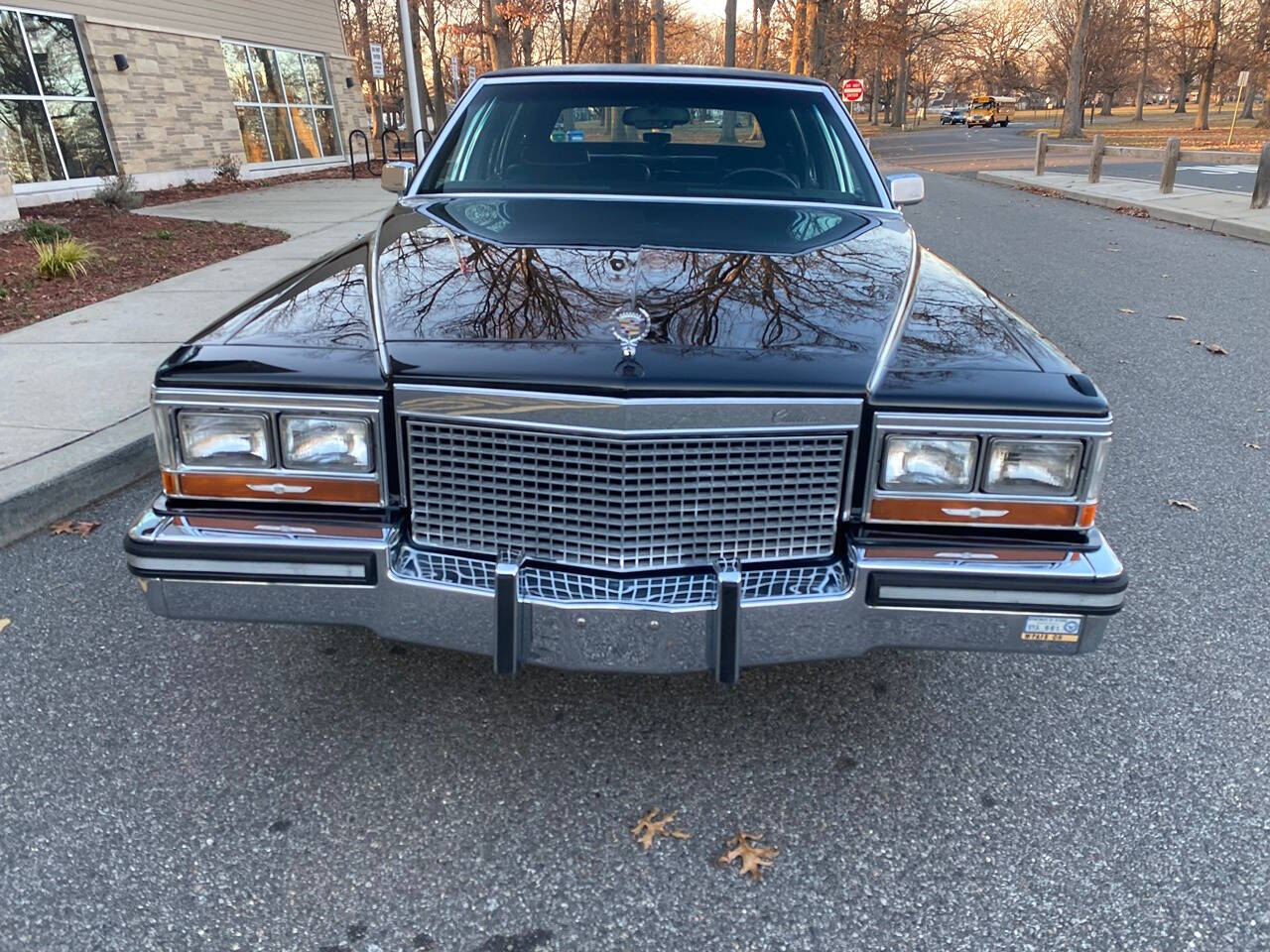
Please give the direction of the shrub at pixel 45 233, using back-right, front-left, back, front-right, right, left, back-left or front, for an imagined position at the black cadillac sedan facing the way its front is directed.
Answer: back-right

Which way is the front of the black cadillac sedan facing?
toward the camera

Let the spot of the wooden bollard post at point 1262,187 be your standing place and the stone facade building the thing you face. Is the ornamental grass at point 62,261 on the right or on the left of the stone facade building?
left

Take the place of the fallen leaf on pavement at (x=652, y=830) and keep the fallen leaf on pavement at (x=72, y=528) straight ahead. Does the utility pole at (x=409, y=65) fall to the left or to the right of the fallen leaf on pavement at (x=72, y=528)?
right

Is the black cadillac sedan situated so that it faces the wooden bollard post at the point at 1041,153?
no

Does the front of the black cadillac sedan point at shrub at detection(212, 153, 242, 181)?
no

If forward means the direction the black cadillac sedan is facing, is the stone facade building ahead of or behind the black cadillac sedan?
behind

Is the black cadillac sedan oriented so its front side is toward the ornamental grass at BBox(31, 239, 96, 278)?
no

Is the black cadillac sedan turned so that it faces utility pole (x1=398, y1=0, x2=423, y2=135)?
no

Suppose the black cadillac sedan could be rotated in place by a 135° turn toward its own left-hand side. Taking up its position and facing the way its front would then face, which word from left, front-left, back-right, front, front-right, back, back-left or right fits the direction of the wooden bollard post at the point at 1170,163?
front

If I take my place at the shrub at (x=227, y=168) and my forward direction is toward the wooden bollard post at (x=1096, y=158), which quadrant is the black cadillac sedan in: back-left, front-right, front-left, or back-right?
front-right
